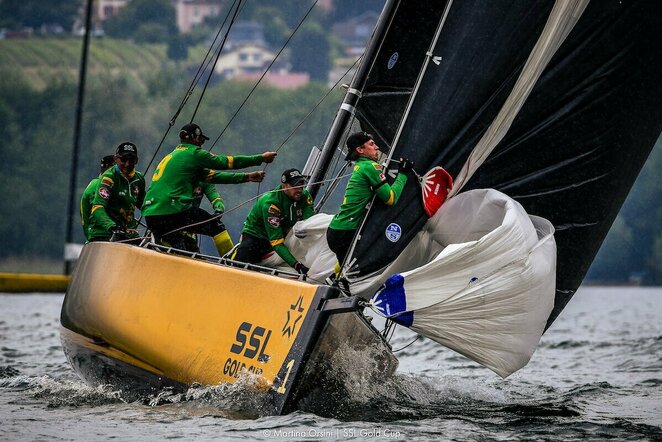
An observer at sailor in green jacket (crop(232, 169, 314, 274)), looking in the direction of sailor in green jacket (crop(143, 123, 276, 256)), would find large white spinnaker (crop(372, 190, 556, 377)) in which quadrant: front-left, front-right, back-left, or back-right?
back-left

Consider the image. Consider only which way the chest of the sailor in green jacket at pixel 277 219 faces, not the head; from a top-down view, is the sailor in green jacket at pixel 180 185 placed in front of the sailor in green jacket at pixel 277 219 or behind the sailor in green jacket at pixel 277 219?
behind

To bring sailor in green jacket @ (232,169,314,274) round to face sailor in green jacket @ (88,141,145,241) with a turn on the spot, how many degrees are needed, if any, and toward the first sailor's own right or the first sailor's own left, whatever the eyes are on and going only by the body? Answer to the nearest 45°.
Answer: approximately 180°

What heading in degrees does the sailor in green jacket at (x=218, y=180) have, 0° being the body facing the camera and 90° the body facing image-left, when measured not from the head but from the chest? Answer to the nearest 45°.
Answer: approximately 270°

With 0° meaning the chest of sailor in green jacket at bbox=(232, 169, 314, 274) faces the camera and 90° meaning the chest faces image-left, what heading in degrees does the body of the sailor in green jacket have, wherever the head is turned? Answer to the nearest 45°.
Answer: approximately 315°

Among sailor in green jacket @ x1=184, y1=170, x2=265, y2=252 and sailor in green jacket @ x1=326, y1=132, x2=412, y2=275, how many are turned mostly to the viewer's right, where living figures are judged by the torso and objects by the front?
2

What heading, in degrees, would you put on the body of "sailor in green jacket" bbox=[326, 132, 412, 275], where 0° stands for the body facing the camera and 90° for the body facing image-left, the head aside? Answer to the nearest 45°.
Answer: approximately 270°
